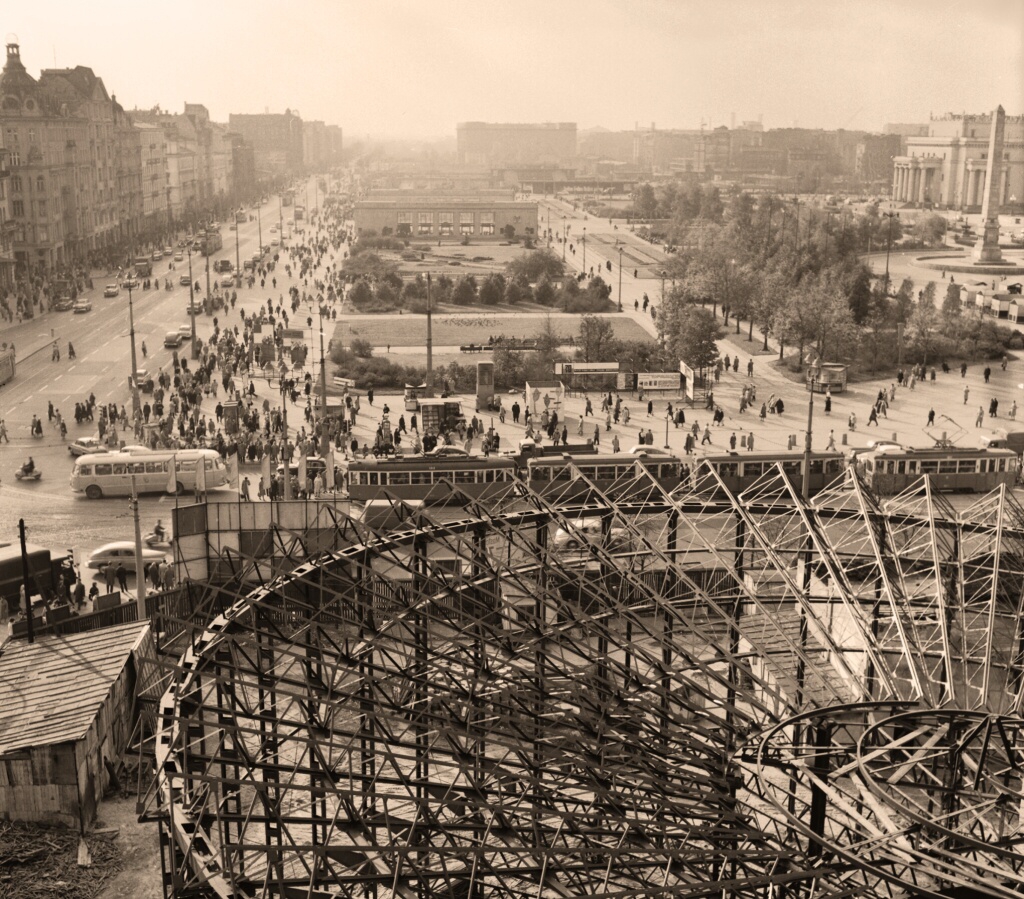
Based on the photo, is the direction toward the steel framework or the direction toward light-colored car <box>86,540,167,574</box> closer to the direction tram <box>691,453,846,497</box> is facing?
the light-colored car

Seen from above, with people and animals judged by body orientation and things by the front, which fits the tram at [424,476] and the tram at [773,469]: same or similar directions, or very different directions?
same or similar directions

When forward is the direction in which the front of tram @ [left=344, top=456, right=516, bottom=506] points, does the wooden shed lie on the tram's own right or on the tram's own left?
on the tram's own left

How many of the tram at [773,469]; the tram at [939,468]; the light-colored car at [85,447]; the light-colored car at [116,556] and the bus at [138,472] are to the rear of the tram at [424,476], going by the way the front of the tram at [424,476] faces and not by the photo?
2

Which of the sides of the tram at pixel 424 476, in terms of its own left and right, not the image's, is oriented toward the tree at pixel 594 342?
right

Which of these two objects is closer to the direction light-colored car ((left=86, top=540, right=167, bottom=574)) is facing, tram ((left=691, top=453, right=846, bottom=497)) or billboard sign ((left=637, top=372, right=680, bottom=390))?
the tram

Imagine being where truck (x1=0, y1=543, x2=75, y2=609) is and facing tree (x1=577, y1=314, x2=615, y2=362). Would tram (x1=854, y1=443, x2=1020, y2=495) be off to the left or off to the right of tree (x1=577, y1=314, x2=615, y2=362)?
right

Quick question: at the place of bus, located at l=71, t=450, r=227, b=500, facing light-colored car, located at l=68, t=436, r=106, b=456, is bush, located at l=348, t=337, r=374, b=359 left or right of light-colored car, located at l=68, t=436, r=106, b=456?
right

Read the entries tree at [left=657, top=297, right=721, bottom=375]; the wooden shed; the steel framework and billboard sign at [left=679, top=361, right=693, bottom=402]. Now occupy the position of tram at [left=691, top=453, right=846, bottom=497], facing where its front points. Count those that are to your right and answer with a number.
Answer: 2

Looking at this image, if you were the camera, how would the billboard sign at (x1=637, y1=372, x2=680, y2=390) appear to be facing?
facing the viewer

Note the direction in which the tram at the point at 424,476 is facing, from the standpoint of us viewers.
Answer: facing to the left of the viewer

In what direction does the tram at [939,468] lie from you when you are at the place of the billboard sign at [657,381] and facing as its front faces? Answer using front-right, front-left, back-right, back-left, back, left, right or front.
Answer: front-left

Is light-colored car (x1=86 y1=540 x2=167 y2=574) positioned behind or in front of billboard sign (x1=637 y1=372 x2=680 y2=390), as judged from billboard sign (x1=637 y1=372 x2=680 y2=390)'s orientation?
in front
